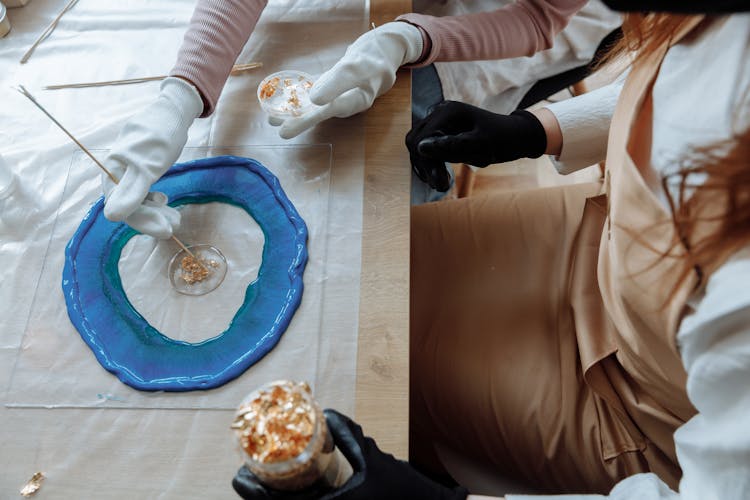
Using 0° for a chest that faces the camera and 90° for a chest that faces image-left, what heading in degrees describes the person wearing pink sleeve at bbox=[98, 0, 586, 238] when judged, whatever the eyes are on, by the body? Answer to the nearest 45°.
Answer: approximately 45°
